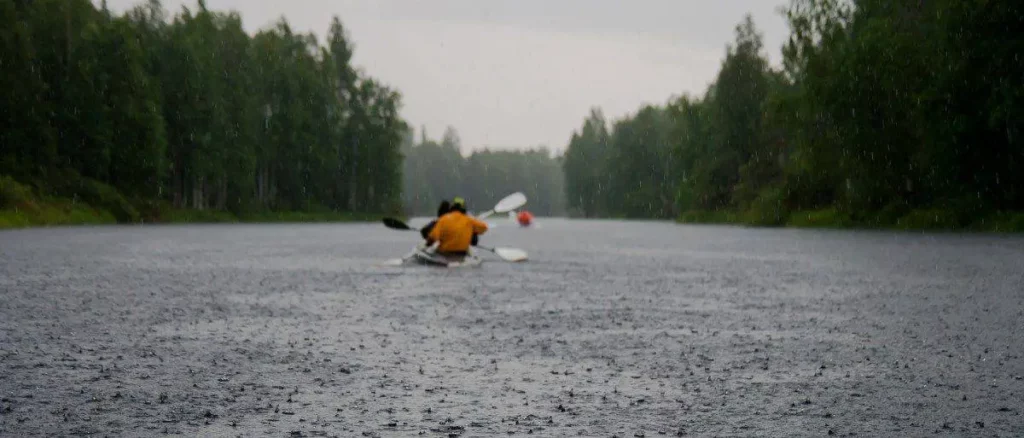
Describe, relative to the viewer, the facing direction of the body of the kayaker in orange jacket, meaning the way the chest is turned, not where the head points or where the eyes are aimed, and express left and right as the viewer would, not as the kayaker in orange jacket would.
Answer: facing away from the viewer
